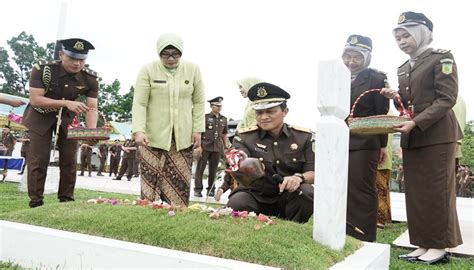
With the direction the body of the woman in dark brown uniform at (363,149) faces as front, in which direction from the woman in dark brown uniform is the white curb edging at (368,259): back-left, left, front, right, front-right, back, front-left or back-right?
front-left

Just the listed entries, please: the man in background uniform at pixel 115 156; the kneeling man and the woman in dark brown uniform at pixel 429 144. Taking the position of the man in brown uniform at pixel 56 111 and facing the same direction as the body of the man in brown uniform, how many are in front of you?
2

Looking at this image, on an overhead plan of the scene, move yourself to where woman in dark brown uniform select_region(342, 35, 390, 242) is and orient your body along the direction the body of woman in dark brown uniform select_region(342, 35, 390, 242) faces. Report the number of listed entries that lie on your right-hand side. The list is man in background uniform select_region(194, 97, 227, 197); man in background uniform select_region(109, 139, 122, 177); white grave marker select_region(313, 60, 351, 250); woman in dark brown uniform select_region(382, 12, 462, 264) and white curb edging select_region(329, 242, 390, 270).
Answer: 2

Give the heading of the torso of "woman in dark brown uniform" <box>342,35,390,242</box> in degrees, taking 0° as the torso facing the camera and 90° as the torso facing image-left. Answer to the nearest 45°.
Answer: approximately 45°

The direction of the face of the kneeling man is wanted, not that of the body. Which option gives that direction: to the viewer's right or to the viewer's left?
to the viewer's left

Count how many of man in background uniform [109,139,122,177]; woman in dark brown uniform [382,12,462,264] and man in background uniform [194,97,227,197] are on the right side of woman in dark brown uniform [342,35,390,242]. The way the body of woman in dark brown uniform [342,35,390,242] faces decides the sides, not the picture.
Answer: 2

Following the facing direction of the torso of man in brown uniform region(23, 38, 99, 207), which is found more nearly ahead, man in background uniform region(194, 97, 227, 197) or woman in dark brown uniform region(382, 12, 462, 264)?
the woman in dark brown uniform

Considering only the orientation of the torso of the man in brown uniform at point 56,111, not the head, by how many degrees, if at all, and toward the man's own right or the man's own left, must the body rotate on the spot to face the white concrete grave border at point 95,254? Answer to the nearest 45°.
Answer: approximately 45° to the man's own right

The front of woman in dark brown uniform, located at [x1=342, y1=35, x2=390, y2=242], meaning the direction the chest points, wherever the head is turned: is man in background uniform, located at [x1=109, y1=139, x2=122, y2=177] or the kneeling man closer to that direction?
the kneeling man

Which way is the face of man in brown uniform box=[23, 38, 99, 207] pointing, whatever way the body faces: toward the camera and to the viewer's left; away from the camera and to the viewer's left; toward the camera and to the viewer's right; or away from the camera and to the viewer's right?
toward the camera and to the viewer's right

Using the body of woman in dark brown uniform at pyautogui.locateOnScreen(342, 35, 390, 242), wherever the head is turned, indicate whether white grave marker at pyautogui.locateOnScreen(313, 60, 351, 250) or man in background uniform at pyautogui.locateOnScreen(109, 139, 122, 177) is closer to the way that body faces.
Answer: the white grave marker

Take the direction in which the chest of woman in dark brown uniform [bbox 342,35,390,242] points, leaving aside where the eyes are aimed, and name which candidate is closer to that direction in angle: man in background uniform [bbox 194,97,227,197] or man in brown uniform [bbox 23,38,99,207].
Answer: the man in brown uniform
